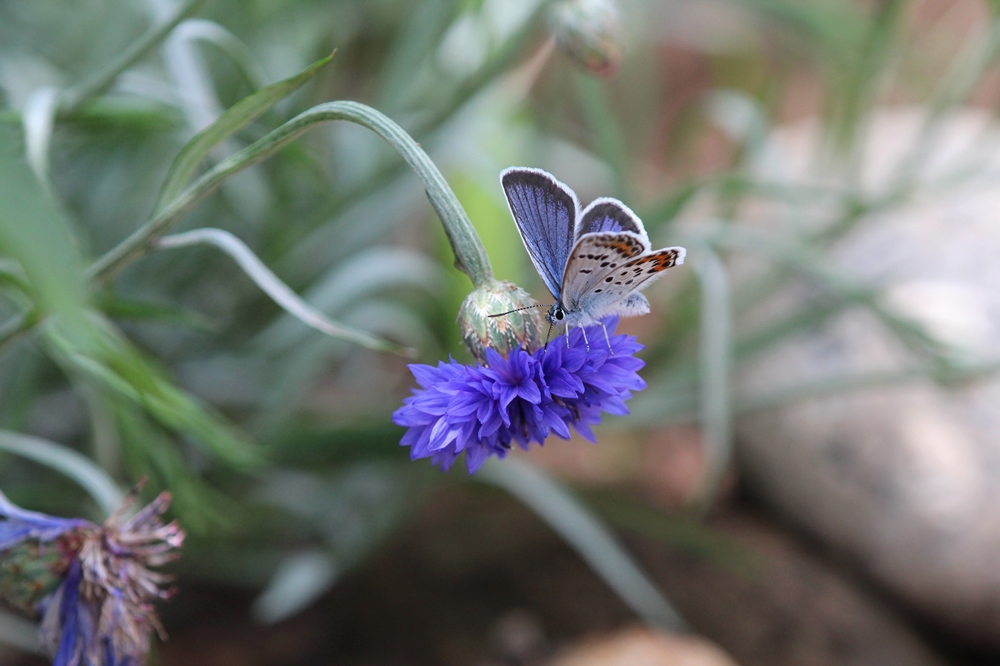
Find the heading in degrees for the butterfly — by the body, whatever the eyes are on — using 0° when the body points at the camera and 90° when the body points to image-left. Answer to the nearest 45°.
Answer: approximately 90°

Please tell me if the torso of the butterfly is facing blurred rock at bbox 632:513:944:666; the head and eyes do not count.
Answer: no

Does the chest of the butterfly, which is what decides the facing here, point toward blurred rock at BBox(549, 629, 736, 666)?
no

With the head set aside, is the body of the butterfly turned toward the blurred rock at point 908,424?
no
